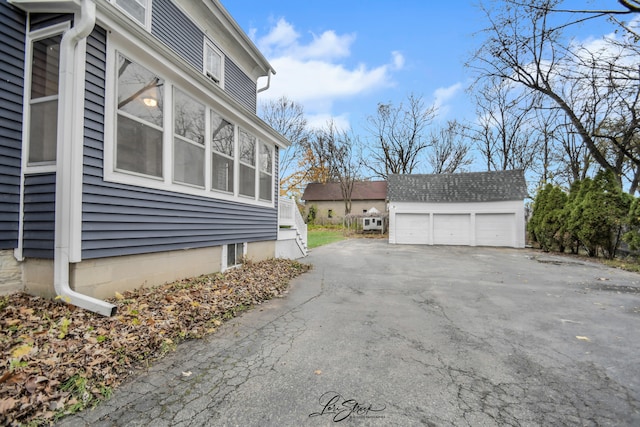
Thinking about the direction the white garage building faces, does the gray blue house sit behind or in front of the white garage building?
in front

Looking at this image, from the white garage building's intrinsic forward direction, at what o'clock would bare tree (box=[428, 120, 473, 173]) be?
The bare tree is roughly at 6 o'clock from the white garage building.

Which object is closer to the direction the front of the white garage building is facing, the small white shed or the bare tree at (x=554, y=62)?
the bare tree

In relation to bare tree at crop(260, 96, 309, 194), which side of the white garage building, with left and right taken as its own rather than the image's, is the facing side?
right

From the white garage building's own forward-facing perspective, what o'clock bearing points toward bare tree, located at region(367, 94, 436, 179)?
The bare tree is roughly at 5 o'clock from the white garage building.

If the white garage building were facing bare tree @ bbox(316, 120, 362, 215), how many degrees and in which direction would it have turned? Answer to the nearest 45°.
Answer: approximately 135° to its right

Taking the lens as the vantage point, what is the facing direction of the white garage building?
facing the viewer
